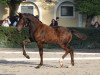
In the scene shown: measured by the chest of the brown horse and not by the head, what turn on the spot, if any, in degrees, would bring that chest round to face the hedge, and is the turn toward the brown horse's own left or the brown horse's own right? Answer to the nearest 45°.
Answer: approximately 90° to the brown horse's own right

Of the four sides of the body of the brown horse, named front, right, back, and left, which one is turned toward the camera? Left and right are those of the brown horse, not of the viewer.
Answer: left

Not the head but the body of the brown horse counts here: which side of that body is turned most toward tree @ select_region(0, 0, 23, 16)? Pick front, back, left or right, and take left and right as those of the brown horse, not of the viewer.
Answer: right

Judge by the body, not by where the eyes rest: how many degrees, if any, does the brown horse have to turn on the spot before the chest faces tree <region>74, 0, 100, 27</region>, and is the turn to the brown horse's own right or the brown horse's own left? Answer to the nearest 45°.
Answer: approximately 90° to the brown horse's own right
